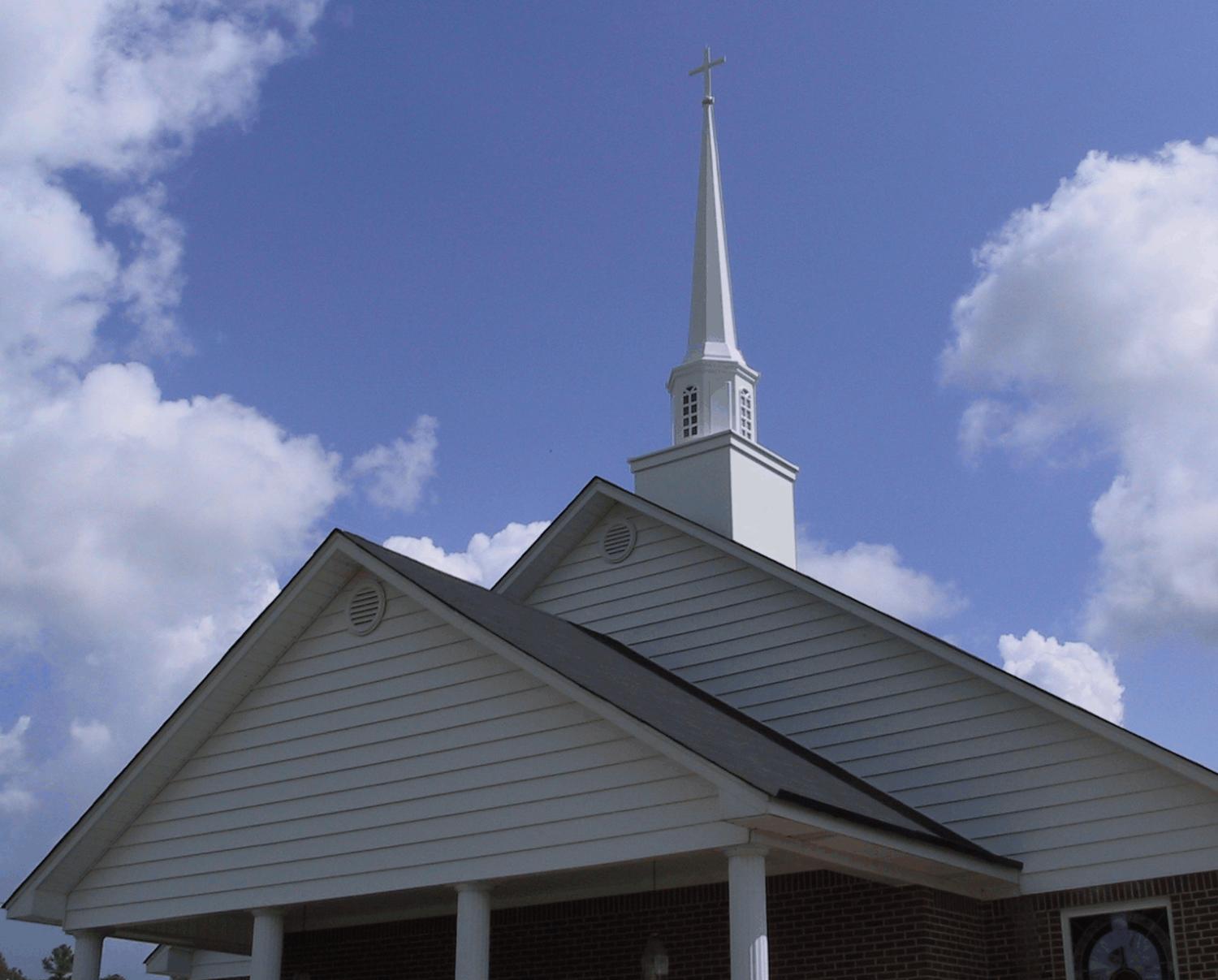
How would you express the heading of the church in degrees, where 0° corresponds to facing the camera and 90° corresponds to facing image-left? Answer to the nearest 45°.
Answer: approximately 45°
